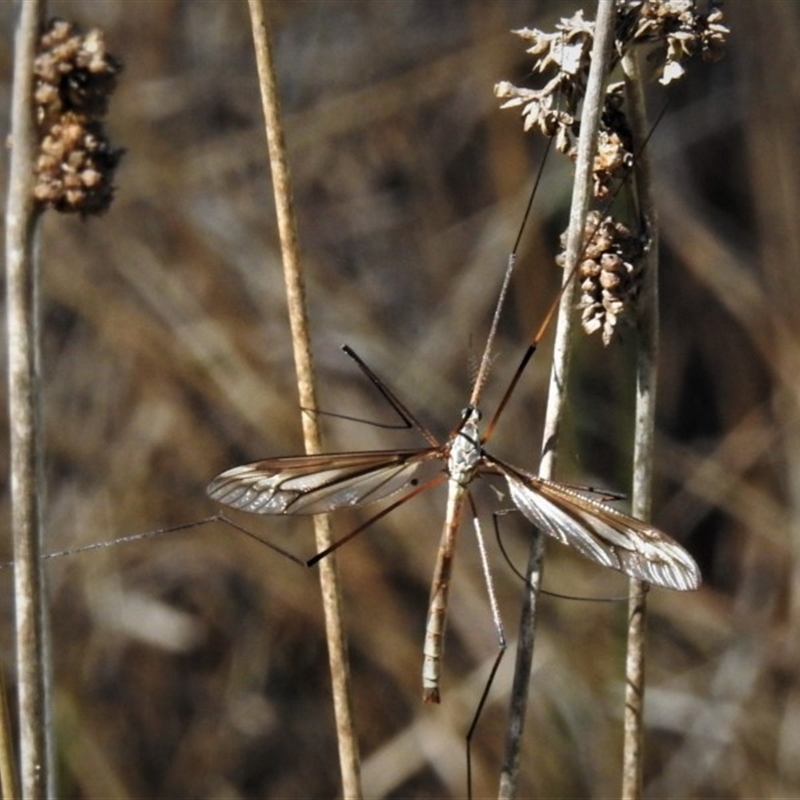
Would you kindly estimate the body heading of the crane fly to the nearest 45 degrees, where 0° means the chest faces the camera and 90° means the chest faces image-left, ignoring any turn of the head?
approximately 180°
